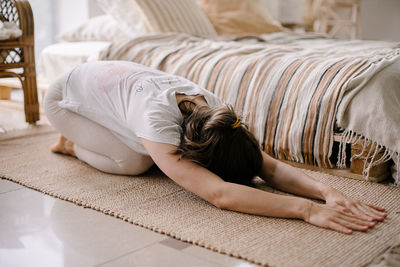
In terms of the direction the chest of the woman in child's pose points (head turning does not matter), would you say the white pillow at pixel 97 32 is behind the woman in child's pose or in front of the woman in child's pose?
behind

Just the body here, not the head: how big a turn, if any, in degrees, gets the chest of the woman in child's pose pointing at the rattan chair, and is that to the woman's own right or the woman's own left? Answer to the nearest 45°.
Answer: approximately 180°

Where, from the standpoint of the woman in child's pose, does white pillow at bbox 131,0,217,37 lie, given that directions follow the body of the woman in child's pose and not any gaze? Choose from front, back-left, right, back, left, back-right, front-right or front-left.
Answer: back-left

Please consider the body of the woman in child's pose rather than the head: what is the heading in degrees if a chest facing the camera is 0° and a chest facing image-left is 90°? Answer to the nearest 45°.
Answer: approximately 315°
